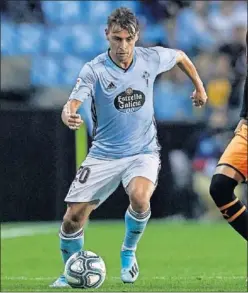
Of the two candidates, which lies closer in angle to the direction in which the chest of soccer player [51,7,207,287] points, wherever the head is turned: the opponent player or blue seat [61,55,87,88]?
the opponent player

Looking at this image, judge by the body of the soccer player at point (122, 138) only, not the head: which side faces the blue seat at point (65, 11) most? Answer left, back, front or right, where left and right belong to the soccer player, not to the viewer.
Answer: back

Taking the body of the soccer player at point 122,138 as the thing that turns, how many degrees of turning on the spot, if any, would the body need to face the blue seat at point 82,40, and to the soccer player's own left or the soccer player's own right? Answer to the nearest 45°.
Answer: approximately 180°

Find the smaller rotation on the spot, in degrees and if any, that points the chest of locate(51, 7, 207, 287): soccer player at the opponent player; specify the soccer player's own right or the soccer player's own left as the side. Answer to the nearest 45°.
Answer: approximately 45° to the soccer player's own left

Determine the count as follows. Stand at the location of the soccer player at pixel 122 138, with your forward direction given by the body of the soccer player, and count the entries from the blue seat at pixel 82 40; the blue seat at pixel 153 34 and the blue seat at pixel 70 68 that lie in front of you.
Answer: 0

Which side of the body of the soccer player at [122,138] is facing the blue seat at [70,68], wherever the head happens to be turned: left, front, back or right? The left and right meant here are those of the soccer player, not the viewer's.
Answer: back

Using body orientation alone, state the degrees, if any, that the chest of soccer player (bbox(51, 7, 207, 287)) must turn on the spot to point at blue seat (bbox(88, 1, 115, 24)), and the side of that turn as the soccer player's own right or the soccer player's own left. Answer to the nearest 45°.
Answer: approximately 180°

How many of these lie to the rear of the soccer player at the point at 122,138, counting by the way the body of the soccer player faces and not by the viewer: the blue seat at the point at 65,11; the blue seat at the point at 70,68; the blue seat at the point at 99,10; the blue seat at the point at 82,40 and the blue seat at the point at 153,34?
5

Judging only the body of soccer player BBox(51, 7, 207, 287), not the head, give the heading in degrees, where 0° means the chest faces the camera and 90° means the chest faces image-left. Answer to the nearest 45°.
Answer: approximately 0°

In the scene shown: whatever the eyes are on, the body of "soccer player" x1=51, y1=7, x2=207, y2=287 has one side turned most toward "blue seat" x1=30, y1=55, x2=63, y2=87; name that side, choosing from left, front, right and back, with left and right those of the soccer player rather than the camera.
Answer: back

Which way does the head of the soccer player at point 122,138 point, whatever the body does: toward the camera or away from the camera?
toward the camera

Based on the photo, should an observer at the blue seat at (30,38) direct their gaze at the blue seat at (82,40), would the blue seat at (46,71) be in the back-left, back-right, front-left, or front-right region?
front-right

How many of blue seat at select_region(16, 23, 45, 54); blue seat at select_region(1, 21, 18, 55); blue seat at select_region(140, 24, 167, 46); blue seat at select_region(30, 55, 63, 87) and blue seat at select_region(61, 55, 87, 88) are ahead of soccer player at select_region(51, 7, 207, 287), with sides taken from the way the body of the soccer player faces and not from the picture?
0

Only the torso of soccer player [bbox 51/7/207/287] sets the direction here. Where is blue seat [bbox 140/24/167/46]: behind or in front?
behind

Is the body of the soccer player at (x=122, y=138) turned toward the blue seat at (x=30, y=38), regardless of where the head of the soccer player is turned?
no
